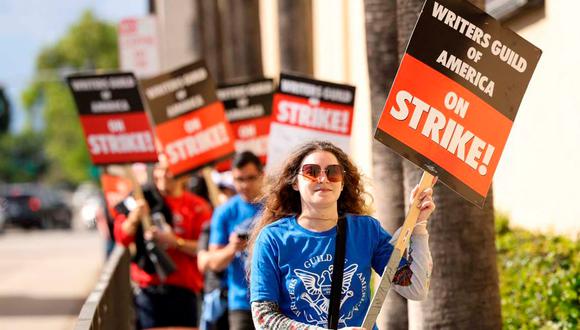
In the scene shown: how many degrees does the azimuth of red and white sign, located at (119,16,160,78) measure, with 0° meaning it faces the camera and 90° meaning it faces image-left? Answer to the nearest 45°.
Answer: approximately 0°

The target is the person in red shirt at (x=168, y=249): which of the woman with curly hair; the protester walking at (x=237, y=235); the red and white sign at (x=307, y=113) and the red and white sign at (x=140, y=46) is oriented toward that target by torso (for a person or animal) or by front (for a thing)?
the red and white sign at (x=140, y=46)

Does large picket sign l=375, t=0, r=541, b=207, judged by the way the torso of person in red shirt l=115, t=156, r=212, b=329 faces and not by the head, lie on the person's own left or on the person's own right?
on the person's own left

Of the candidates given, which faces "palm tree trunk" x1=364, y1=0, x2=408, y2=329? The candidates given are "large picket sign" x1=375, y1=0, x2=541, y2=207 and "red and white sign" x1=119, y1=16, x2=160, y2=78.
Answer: the red and white sign

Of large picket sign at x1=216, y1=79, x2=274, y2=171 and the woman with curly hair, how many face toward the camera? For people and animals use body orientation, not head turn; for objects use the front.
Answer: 2

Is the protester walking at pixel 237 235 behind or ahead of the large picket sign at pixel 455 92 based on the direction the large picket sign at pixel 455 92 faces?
behind

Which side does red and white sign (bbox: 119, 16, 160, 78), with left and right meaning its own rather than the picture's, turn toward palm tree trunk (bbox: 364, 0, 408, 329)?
front

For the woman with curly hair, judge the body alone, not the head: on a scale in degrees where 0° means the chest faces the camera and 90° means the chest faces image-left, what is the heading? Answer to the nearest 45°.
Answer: approximately 0°

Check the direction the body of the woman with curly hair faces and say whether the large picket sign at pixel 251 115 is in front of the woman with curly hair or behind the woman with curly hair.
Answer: behind

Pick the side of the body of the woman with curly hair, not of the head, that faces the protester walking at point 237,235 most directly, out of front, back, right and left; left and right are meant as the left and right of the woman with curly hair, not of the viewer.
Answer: back
